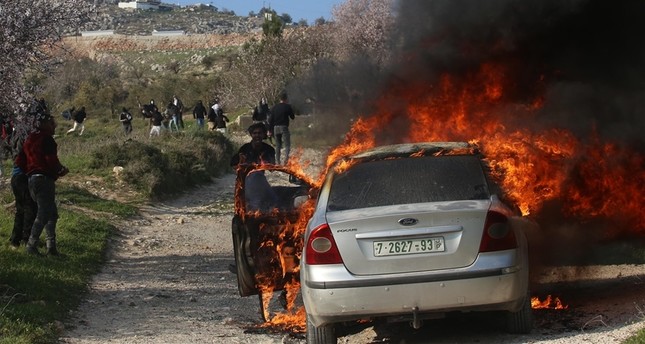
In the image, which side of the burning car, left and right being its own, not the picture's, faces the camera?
back

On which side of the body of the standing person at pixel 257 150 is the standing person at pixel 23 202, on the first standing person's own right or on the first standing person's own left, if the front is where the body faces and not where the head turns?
on the first standing person's own right

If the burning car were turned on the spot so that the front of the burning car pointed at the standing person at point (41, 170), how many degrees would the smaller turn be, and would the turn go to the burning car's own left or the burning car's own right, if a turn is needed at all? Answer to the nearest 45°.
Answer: approximately 45° to the burning car's own left

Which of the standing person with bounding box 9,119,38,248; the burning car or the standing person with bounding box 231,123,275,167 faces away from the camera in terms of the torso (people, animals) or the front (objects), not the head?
the burning car

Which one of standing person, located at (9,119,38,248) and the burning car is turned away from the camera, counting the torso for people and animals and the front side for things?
the burning car

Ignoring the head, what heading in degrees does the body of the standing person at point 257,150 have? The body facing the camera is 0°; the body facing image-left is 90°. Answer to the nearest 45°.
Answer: approximately 0°

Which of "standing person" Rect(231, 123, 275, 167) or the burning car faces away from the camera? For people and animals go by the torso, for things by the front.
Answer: the burning car

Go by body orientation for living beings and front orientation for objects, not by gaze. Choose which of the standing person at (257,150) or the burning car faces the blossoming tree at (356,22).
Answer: the burning car

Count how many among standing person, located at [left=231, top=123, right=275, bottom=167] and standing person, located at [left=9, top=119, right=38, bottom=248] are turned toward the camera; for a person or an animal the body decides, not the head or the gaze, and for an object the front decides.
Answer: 1

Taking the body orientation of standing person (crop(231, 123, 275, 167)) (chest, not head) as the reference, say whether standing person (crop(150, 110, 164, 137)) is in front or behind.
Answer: behind

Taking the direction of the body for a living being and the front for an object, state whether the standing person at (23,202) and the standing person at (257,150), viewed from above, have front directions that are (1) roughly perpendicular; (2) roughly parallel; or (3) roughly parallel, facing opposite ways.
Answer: roughly perpendicular

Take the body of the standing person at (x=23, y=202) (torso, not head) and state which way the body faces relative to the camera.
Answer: to the viewer's right
